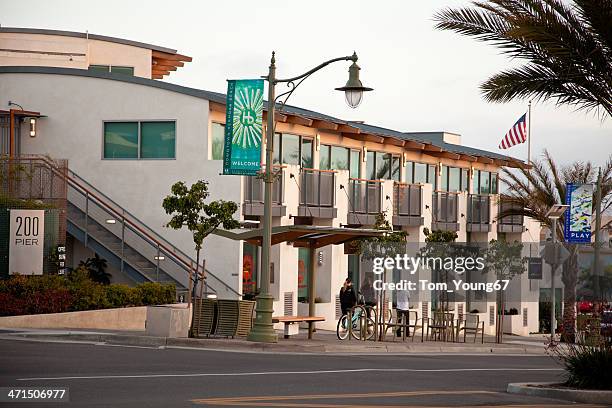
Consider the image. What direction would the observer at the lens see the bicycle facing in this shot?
facing the viewer and to the left of the viewer

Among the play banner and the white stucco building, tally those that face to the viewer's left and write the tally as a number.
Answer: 0

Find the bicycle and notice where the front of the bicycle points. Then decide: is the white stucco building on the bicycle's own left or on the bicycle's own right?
on the bicycle's own right

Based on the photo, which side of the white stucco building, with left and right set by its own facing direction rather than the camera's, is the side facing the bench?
front

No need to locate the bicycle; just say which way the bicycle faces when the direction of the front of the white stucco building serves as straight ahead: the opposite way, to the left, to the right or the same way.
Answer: to the right

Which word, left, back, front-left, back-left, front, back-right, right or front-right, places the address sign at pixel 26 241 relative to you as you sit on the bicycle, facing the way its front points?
front-right

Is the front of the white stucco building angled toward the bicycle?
yes

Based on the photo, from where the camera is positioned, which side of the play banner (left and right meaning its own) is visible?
front

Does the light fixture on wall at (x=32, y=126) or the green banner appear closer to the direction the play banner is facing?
the green banner

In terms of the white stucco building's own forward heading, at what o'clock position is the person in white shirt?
The person in white shirt is roughly at 11 o'clock from the white stucco building.

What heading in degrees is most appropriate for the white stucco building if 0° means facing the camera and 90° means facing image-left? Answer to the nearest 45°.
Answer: approximately 315°

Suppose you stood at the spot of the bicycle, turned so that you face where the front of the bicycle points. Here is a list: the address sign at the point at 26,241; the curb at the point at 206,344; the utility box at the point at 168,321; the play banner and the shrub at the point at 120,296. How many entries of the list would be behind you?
1

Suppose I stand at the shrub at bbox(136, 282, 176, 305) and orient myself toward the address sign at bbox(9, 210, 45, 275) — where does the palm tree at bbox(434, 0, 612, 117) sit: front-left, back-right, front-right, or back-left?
back-left
